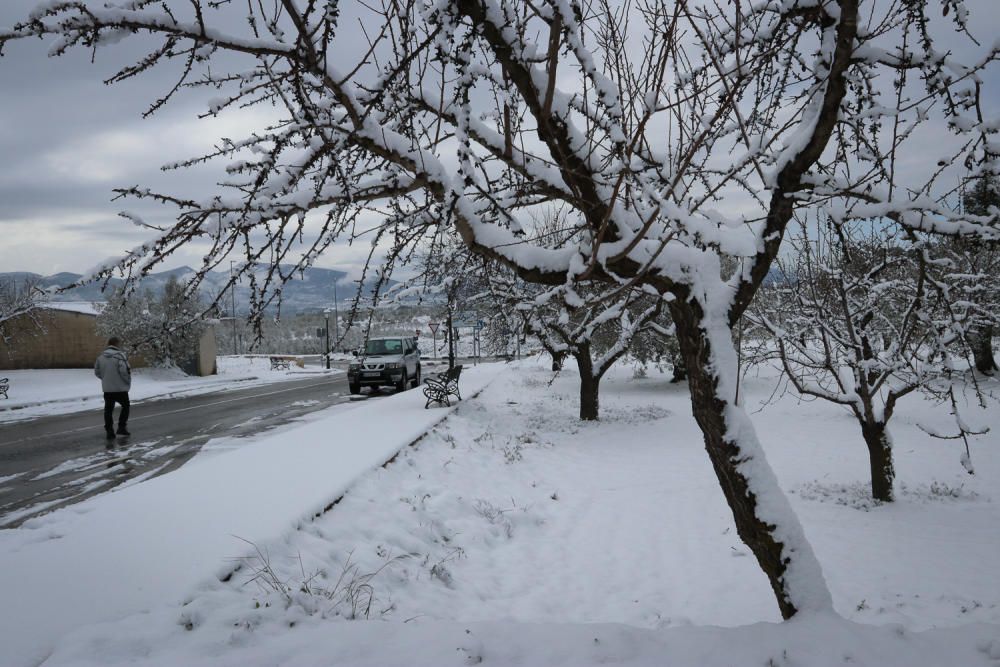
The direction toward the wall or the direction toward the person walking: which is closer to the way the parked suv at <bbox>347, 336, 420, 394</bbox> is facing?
the person walking

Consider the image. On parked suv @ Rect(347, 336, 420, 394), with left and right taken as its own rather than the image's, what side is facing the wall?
right

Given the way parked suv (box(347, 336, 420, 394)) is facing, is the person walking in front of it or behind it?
in front

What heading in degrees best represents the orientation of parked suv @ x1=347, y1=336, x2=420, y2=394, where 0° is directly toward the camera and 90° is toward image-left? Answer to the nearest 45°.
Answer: approximately 45°
